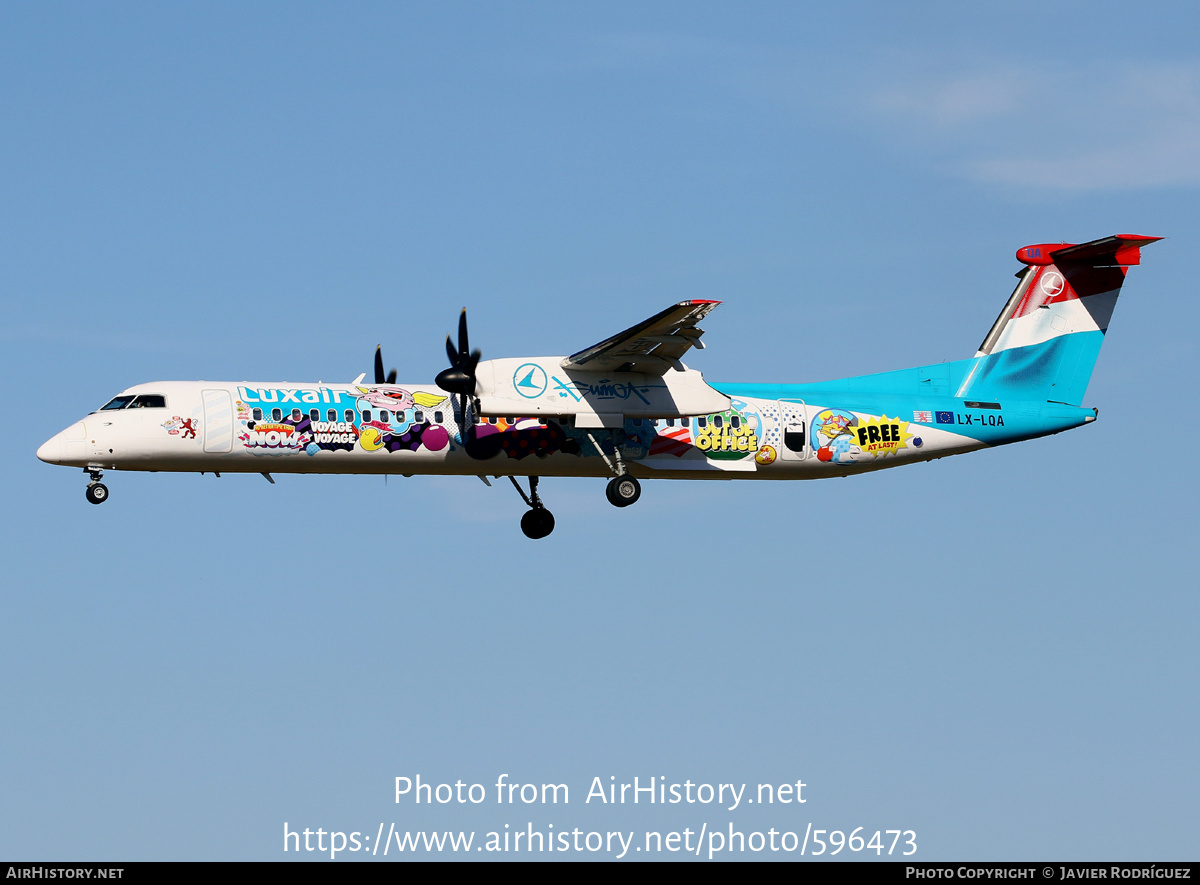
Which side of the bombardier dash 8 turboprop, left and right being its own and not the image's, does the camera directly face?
left
